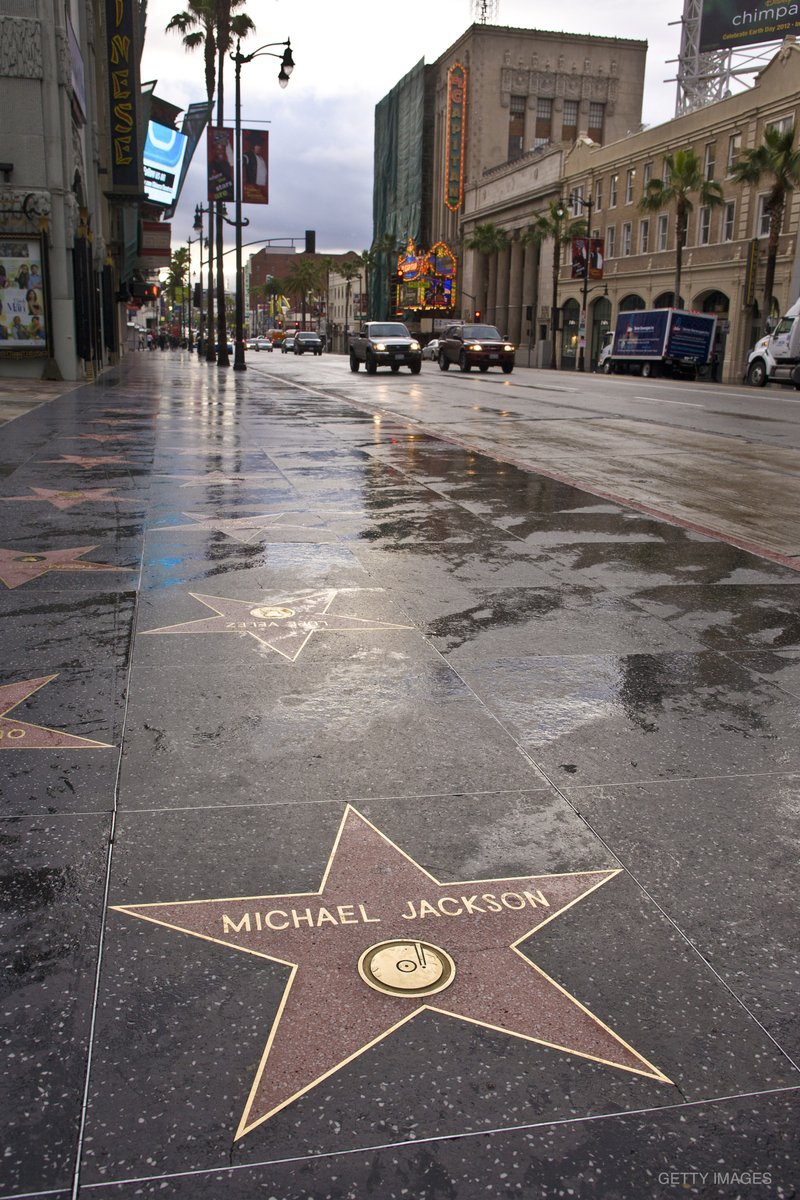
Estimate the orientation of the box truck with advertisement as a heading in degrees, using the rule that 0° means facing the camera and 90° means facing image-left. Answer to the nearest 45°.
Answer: approximately 135°

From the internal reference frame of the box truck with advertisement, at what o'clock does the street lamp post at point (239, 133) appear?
The street lamp post is roughly at 9 o'clock from the box truck with advertisement.

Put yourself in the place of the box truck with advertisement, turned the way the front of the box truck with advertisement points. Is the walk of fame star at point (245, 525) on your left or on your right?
on your left

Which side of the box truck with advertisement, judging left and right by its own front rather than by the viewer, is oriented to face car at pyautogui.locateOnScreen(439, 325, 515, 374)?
left

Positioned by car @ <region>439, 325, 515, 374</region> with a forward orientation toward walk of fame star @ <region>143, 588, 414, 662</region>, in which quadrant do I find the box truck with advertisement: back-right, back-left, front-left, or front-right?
back-left

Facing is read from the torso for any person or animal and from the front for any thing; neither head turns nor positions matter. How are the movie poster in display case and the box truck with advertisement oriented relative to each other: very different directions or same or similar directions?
very different directions

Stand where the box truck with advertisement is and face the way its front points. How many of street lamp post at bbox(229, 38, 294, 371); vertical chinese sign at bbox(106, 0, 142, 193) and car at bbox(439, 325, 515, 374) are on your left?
3
